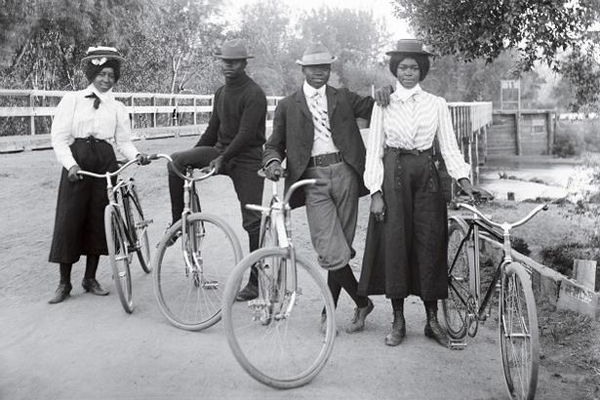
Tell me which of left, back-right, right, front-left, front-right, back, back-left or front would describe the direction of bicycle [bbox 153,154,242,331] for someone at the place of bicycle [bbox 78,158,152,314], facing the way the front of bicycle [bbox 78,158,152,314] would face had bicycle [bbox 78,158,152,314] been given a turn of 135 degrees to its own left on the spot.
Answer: right

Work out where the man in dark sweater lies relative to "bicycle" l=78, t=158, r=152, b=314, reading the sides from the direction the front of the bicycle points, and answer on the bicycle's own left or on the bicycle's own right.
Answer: on the bicycle's own left

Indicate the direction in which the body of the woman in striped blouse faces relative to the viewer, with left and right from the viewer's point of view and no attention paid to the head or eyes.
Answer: facing the viewer

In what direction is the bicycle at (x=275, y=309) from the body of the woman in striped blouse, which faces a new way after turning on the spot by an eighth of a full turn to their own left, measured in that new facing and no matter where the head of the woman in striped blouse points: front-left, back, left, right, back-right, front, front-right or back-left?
right

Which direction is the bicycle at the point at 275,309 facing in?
toward the camera

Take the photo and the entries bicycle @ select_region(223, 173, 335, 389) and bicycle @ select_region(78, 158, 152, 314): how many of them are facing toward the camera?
2

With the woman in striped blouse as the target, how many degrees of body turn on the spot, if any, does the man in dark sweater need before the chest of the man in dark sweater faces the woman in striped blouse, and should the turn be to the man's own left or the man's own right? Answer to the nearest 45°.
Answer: approximately 90° to the man's own left

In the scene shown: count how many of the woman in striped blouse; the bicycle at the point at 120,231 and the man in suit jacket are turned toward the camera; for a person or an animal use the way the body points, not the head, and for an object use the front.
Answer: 3

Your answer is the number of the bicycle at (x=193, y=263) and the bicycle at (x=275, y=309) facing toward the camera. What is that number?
2
